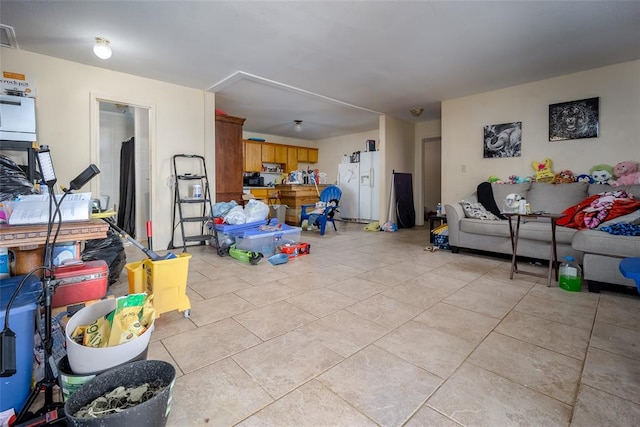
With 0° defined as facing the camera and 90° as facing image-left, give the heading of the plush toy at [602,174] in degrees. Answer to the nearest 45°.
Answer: approximately 45°

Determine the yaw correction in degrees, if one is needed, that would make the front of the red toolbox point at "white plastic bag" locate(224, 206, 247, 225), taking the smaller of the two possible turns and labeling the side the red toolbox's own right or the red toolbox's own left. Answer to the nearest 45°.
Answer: approximately 90° to the red toolbox's own left

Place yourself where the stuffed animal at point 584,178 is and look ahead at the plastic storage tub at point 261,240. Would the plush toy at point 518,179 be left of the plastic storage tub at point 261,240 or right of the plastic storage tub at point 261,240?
right

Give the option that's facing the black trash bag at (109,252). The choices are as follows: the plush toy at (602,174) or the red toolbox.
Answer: the plush toy

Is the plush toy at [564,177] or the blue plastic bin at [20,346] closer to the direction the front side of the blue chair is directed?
the blue plastic bin

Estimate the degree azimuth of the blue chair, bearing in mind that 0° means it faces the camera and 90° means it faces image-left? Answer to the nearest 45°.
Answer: approximately 45°

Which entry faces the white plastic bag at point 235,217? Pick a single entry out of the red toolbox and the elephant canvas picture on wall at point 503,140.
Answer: the elephant canvas picture on wall
